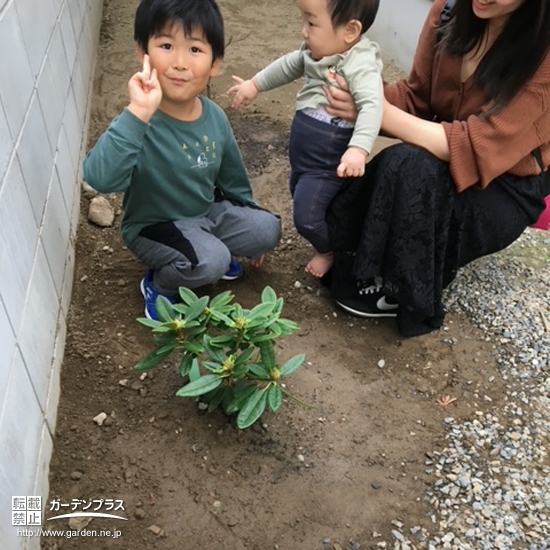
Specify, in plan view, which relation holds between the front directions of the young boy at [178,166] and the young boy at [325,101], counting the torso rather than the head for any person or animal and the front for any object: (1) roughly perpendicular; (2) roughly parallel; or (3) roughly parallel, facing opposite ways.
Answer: roughly perpendicular

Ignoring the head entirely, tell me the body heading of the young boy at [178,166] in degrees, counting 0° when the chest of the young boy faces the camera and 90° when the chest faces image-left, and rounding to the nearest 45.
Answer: approximately 315°

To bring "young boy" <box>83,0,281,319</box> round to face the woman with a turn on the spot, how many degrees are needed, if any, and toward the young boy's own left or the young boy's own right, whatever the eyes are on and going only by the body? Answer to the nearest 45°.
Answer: approximately 45° to the young boy's own left

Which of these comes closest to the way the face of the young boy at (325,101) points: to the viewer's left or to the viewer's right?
to the viewer's left

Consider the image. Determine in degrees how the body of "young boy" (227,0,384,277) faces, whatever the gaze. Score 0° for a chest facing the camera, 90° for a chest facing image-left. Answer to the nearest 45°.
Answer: approximately 45°
